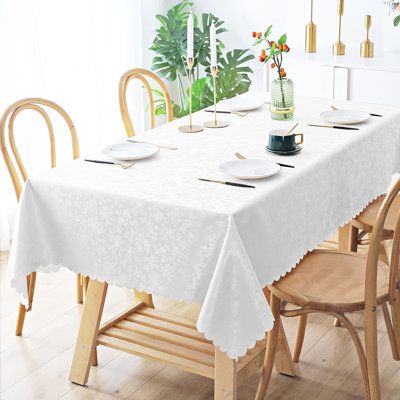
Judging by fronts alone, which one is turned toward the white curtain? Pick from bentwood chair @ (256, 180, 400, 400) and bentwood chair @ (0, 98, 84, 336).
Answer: bentwood chair @ (256, 180, 400, 400)

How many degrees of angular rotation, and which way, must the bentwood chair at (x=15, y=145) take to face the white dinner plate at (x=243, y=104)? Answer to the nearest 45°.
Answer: approximately 45° to its left

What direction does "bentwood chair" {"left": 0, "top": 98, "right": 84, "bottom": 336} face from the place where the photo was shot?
facing the viewer and to the right of the viewer

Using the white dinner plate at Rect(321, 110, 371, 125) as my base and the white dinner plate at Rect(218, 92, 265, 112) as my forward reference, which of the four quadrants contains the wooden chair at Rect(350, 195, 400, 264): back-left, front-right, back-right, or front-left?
back-left

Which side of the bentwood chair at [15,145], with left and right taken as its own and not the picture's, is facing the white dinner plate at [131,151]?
front

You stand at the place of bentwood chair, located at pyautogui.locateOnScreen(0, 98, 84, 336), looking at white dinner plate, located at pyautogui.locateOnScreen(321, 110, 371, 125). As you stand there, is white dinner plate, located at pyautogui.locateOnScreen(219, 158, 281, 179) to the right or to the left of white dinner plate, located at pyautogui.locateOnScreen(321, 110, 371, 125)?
right

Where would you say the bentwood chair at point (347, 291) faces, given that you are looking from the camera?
facing away from the viewer and to the left of the viewer

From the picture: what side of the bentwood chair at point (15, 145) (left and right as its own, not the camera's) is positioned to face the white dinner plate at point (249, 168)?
front

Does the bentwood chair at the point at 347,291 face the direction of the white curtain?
yes

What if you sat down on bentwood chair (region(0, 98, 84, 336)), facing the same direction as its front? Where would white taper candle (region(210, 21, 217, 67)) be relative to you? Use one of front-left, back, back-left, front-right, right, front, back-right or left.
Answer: front-left

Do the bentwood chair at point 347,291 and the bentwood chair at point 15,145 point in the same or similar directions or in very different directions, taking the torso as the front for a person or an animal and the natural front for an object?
very different directions

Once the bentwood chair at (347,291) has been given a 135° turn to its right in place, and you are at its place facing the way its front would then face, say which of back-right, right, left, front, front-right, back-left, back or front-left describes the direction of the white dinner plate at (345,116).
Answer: left

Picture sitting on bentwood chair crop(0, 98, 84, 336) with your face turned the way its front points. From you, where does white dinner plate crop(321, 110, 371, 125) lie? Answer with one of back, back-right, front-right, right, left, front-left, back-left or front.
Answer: front-left

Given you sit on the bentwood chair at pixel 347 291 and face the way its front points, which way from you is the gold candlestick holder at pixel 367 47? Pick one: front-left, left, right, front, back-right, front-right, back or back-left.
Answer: front-right

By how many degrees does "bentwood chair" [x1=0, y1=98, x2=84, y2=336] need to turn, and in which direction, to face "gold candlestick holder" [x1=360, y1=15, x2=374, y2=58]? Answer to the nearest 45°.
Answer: approximately 90° to its left

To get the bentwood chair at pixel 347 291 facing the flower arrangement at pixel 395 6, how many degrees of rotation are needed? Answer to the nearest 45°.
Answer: approximately 45° to its right
